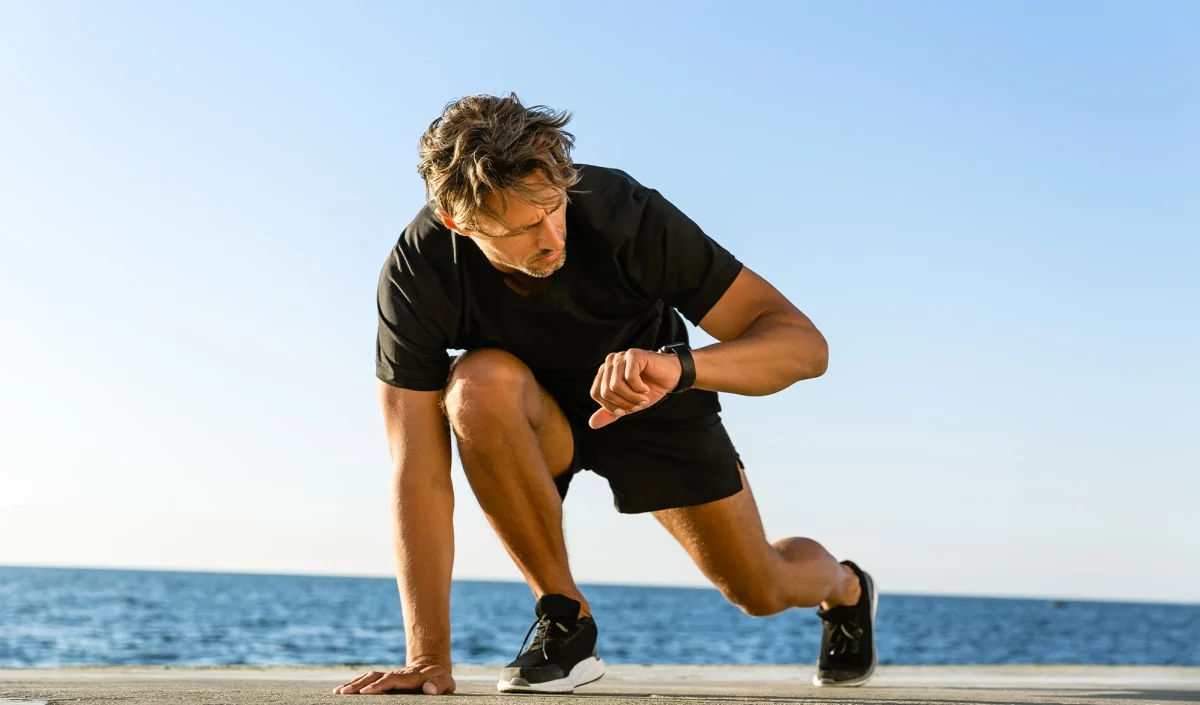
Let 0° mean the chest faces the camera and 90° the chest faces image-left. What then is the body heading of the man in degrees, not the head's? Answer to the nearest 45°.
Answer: approximately 45°
